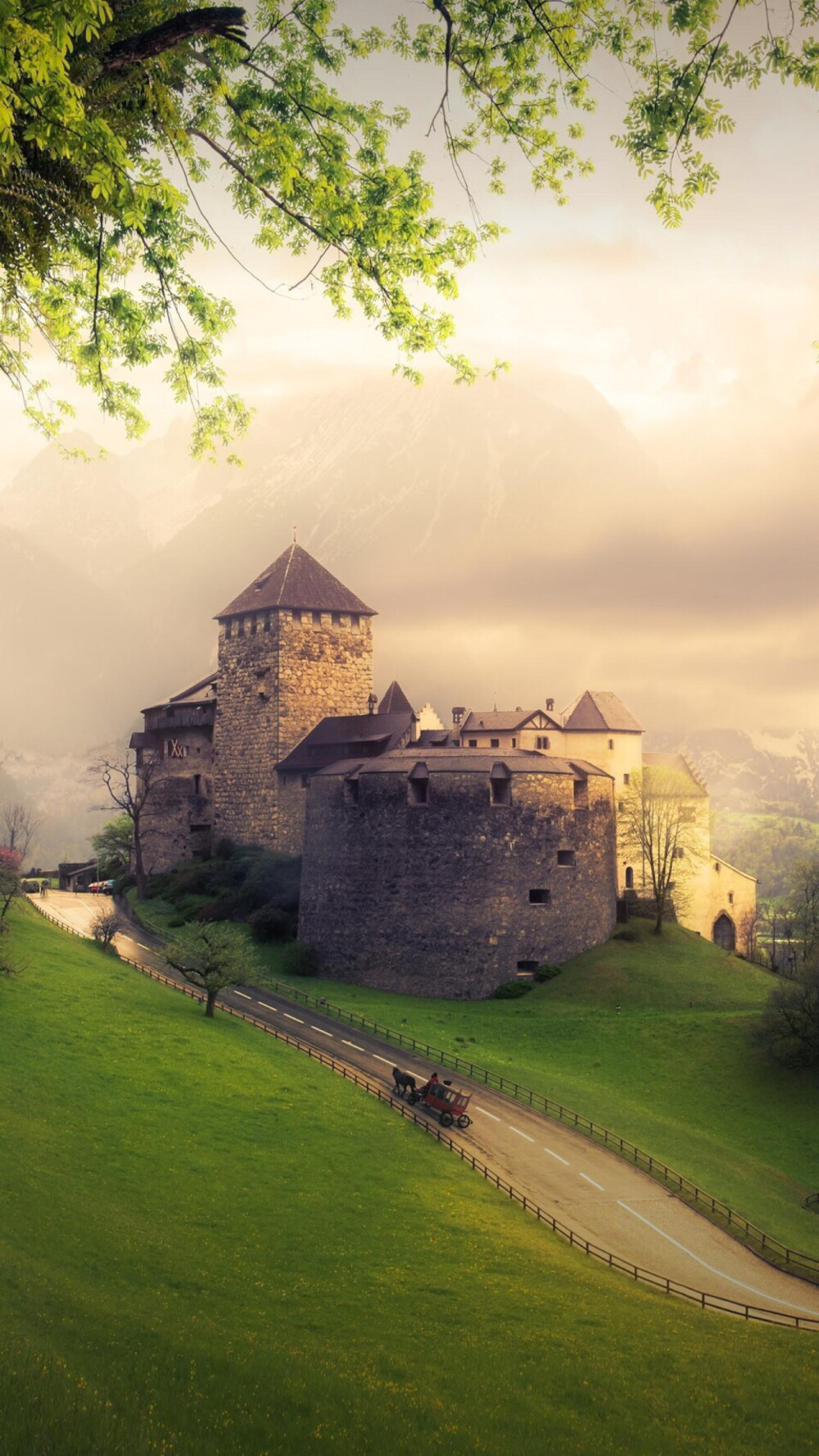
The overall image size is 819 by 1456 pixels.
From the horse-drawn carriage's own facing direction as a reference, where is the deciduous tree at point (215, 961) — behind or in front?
in front

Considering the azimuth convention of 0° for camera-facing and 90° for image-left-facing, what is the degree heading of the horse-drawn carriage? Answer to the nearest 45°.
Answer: approximately 135°
